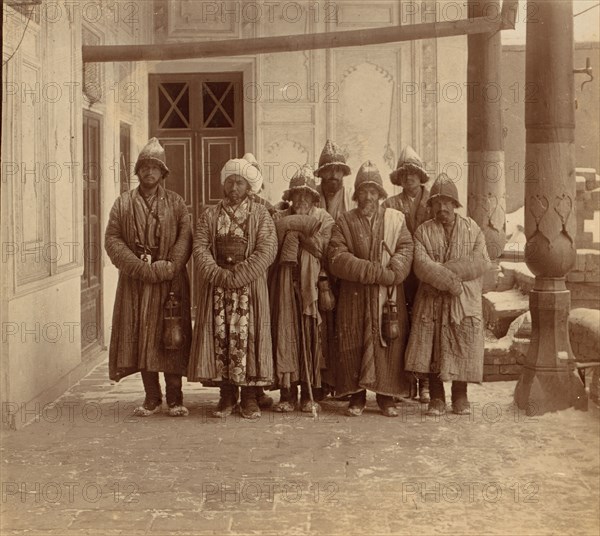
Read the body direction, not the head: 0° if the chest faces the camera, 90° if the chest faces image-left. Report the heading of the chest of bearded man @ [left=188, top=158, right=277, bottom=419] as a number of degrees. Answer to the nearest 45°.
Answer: approximately 0°

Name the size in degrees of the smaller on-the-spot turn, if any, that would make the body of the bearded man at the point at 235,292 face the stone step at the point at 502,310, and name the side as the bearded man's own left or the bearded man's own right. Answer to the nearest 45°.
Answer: approximately 135° to the bearded man's own left

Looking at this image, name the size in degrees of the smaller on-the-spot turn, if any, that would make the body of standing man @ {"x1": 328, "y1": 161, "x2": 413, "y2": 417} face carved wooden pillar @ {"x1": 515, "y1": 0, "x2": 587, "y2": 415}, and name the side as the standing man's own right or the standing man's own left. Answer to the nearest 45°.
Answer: approximately 90° to the standing man's own left

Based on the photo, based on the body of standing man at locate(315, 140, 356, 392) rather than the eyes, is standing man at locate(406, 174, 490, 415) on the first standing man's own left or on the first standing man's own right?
on the first standing man's own left

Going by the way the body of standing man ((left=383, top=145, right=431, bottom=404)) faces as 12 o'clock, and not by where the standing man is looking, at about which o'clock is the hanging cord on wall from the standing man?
The hanging cord on wall is roughly at 6 o'clock from the standing man.

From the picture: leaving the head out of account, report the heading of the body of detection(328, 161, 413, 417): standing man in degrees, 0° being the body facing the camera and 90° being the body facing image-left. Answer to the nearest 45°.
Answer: approximately 0°

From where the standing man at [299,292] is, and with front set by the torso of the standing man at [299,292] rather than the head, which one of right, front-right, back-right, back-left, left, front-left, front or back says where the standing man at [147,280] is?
right

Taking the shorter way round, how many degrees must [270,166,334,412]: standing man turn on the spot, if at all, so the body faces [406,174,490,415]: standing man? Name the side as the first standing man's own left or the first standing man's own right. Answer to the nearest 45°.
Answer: approximately 90° to the first standing man's own left

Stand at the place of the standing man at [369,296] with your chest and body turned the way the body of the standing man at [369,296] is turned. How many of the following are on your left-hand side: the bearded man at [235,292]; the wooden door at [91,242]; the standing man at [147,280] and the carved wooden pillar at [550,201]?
1

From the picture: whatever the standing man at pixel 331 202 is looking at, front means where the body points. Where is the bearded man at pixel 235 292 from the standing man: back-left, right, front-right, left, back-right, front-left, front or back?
front-right
